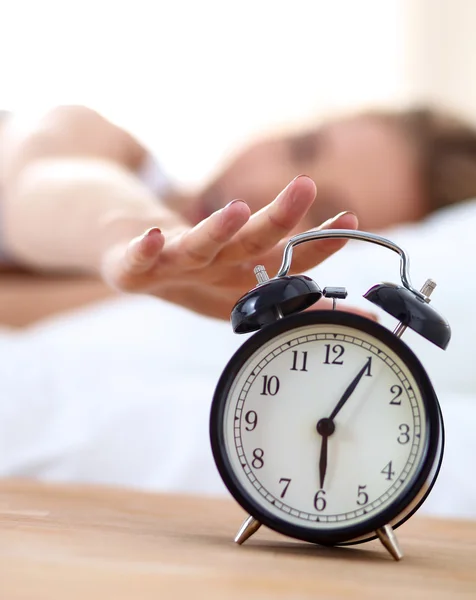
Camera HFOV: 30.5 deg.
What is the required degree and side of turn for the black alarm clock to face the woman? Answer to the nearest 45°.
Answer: approximately 180°

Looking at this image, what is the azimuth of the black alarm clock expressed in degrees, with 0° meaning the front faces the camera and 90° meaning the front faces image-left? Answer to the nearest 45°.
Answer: approximately 0°
